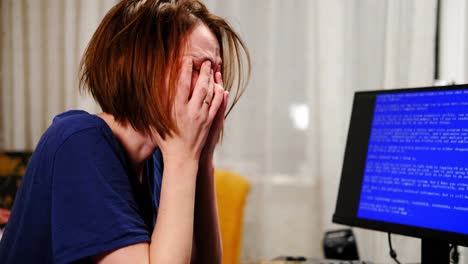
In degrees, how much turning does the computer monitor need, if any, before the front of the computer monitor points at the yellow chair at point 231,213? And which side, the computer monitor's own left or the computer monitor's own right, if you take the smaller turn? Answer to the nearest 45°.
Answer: approximately 90° to the computer monitor's own right

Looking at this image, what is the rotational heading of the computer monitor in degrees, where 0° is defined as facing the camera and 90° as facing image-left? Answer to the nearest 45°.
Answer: approximately 45°
